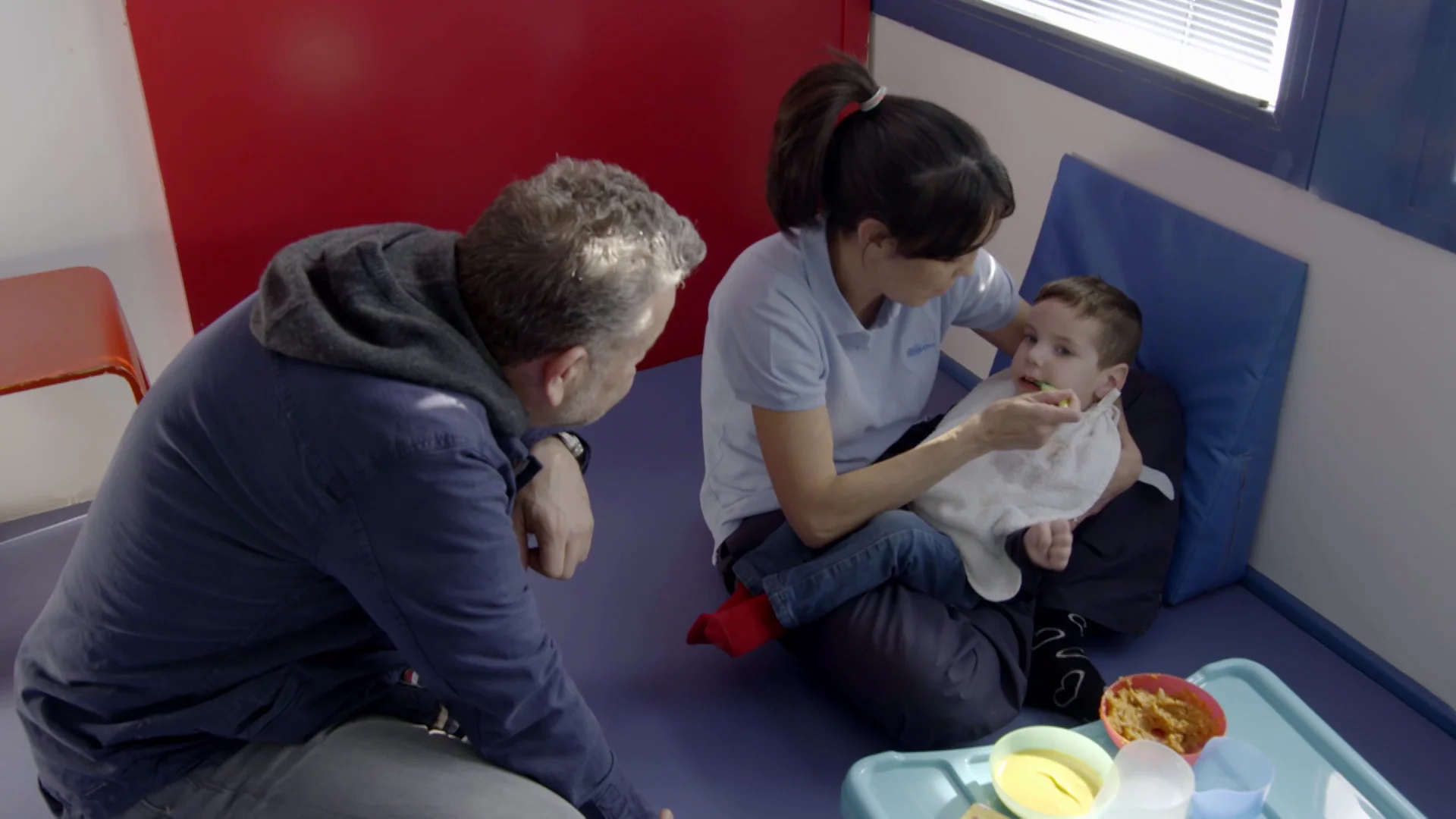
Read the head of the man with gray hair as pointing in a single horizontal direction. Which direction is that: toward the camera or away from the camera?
away from the camera

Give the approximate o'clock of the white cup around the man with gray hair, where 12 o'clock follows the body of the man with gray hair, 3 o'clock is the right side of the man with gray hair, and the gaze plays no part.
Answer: The white cup is roughly at 2 o'clock from the man with gray hair.

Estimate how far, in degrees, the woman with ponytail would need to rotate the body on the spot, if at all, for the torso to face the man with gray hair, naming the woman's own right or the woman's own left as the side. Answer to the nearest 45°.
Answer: approximately 90° to the woman's own right

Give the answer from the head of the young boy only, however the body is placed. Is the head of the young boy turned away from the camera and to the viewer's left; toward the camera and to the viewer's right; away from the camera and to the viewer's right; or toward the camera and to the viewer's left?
toward the camera and to the viewer's left

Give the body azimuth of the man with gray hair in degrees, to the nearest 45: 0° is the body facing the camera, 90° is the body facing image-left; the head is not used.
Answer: approximately 225°

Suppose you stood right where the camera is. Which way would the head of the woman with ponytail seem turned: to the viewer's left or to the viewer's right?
to the viewer's right

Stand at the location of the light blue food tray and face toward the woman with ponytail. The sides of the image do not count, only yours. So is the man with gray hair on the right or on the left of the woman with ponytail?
left

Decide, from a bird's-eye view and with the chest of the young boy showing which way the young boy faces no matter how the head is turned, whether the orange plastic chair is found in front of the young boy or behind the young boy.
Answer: in front

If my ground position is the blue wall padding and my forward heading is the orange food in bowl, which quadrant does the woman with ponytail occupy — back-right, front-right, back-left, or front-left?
front-right

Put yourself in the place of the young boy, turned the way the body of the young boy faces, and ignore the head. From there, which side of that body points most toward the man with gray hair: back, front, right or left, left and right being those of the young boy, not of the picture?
front
